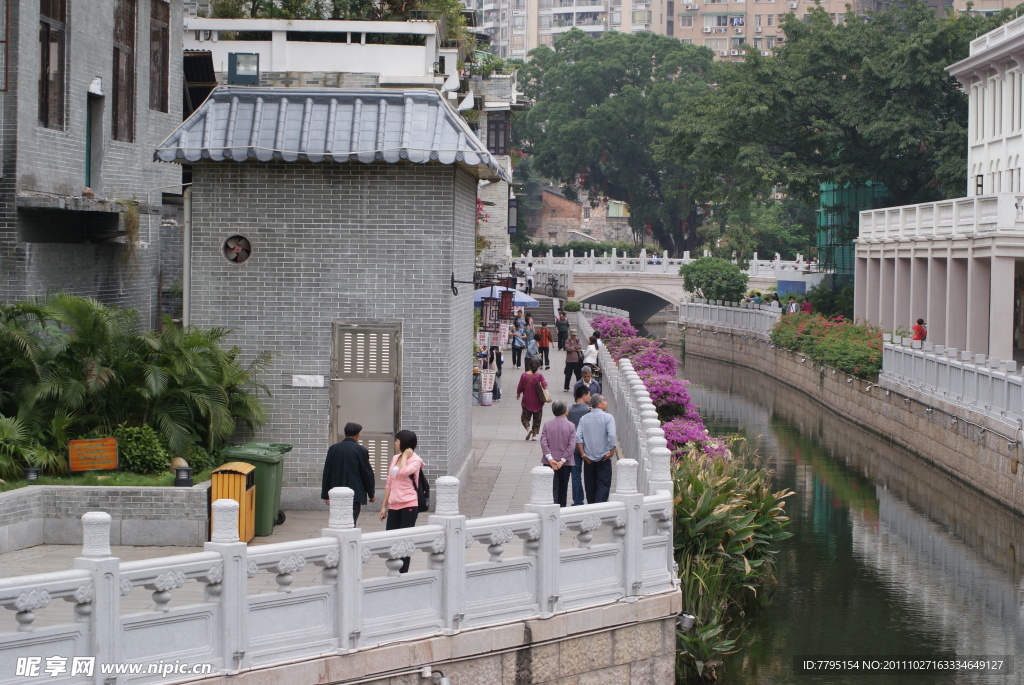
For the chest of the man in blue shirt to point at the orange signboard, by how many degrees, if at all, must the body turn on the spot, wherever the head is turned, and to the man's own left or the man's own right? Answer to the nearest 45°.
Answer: approximately 90° to the man's own left

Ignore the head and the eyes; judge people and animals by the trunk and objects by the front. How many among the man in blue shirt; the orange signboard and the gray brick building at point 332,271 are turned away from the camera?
1

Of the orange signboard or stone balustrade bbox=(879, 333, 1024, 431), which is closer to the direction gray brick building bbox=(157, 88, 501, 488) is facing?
the orange signboard

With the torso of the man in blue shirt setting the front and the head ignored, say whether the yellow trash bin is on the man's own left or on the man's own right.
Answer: on the man's own left

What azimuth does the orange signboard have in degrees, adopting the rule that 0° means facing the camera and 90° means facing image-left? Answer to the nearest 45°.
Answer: approximately 0°

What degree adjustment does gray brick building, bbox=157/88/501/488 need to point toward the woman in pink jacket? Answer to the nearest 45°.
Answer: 0° — it already faces them

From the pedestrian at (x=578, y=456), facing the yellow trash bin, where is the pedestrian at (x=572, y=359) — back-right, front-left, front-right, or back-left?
back-right

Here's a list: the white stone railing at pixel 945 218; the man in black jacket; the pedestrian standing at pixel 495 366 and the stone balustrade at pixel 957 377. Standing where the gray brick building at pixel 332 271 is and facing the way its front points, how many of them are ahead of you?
1

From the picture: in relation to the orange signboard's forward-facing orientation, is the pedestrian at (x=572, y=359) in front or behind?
behind

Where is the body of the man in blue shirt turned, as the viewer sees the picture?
away from the camera
